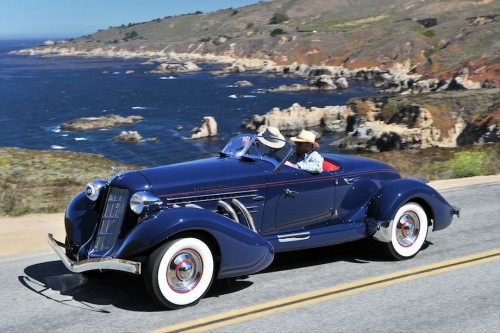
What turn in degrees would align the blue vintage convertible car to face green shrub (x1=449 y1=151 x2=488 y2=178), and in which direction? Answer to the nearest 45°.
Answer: approximately 180°

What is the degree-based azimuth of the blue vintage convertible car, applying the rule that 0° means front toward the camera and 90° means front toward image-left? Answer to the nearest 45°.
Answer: approximately 45°

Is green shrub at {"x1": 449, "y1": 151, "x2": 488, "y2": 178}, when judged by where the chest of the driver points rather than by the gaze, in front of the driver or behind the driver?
behind

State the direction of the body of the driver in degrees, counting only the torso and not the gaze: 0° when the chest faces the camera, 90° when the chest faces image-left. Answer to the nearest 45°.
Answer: approximately 45°
